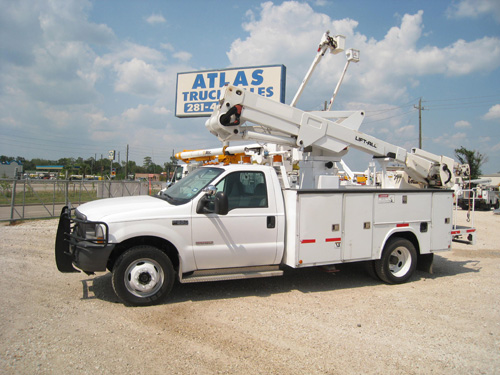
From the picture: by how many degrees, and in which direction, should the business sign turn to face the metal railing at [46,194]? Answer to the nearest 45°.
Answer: approximately 45° to its right

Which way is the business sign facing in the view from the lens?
facing the viewer and to the left of the viewer

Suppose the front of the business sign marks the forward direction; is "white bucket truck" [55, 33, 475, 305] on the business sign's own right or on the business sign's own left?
on the business sign's own left
